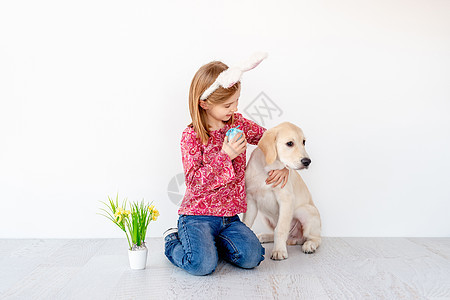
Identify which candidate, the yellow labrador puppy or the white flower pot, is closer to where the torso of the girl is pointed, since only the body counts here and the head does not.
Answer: the yellow labrador puppy

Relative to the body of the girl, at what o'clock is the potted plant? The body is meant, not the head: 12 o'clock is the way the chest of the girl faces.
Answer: The potted plant is roughly at 4 o'clock from the girl.

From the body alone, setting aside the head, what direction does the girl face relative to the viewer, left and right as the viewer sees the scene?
facing the viewer and to the right of the viewer

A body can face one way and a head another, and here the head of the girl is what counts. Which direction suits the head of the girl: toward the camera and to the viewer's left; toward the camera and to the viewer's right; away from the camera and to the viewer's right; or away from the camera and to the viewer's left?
toward the camera and to the viewer's right

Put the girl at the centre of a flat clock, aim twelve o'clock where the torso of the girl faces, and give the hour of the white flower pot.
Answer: The white flower pot is roughly at 4 o'clock from the girl.
